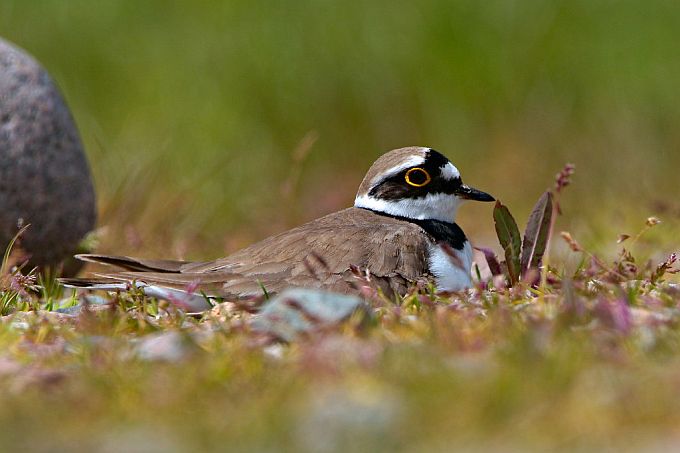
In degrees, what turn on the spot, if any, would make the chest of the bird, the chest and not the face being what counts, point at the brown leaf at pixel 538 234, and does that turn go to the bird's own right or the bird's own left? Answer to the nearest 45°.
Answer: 0° — it already faces it

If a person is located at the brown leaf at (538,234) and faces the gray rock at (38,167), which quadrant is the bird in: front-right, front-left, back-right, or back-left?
front-left

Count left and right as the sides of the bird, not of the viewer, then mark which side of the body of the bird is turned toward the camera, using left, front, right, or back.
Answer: right

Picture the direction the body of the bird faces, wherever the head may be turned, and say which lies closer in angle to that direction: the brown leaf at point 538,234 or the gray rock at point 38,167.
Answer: the brown leaf

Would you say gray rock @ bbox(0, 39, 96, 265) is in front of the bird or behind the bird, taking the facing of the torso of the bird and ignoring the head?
behind
